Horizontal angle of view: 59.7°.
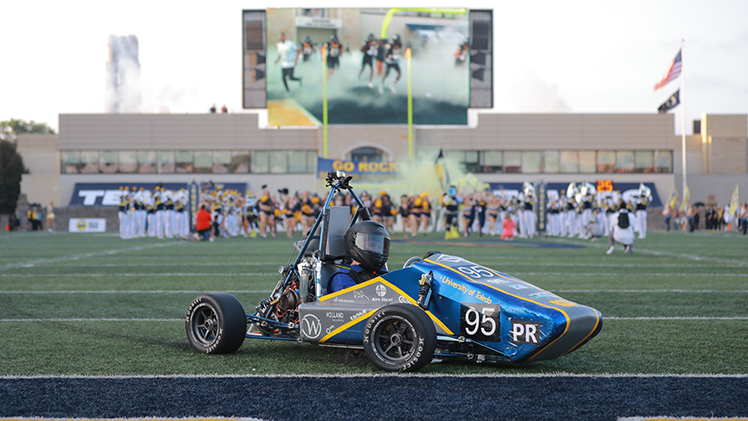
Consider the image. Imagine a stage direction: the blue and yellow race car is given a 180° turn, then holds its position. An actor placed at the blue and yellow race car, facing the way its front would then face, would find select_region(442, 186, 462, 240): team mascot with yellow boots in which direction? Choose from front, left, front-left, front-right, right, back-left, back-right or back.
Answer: front-right

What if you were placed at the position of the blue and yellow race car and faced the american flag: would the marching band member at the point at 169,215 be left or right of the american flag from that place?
left

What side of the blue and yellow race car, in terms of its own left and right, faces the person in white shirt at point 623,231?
left

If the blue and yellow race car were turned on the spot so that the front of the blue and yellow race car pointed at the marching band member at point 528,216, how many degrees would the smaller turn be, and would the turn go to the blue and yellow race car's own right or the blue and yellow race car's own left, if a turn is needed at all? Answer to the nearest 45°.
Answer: approximately 135° to the blue and yellow race car's own left

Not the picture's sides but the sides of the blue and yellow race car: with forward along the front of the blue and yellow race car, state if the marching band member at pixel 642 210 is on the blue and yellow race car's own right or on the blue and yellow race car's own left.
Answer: on the blue and yellow race car's own left

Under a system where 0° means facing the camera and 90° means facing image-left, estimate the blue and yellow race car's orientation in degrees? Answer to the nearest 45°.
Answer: approximately 315°
